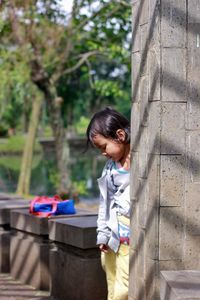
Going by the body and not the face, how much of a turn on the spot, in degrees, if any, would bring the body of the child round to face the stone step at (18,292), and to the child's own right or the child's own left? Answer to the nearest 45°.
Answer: approximately 90° to the child's own right

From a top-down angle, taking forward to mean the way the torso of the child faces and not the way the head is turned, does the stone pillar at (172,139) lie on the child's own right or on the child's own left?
on the child's own left

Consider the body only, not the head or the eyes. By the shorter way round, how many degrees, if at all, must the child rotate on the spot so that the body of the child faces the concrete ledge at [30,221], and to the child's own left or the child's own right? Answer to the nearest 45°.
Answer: approximately 90° to the child's own right

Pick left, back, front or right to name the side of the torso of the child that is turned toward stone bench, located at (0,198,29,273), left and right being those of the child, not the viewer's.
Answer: right

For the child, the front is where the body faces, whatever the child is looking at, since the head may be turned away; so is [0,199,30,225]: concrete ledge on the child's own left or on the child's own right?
on the child's own right

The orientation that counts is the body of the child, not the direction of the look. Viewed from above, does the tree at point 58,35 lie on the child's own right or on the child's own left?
on the child's own right
